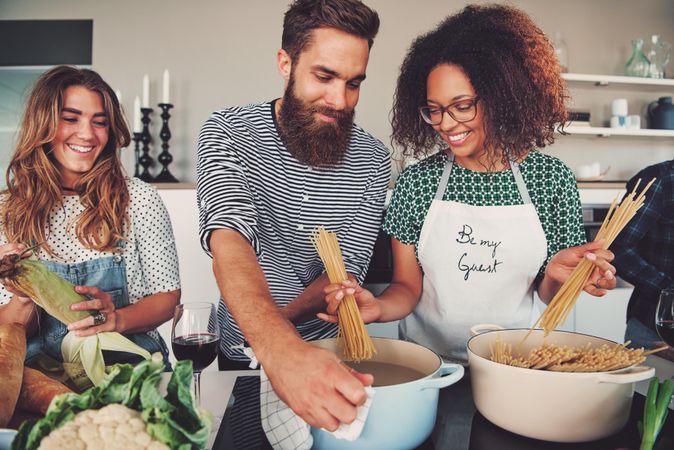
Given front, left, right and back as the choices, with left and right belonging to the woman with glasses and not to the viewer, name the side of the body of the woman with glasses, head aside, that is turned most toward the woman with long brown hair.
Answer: right

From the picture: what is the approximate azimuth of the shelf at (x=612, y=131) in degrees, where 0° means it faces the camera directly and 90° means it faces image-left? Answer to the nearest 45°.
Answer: approximately 0°

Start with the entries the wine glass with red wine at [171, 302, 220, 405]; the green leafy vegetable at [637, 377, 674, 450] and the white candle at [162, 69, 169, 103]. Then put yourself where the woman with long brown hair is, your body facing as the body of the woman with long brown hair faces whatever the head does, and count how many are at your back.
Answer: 1

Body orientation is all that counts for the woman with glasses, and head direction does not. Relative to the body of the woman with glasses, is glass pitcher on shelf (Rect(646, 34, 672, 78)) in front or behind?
behind

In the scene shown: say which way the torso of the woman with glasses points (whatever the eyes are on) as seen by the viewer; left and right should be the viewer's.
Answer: facing the viewer

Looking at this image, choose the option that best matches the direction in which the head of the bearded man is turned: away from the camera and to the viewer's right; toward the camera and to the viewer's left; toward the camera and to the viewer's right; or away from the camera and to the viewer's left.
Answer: toward the camera and to the viewer's right

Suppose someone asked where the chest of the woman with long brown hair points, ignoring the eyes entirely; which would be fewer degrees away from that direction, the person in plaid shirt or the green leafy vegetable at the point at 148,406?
the green leafy vegetable

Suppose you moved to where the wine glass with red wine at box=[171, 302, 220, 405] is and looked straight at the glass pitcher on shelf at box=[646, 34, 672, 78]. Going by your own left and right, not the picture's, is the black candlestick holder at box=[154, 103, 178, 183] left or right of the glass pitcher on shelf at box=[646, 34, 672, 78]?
left

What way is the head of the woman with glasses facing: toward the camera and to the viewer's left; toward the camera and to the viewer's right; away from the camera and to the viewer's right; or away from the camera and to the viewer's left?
toward the camera and to the viewer's left

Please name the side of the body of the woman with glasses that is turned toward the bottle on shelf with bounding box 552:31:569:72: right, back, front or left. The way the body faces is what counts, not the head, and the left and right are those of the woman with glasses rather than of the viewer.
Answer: back

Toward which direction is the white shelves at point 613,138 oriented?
toward the camera

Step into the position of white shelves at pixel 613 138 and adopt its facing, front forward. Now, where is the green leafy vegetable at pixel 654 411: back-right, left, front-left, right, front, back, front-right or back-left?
front

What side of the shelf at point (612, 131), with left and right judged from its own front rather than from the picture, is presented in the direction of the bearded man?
front
